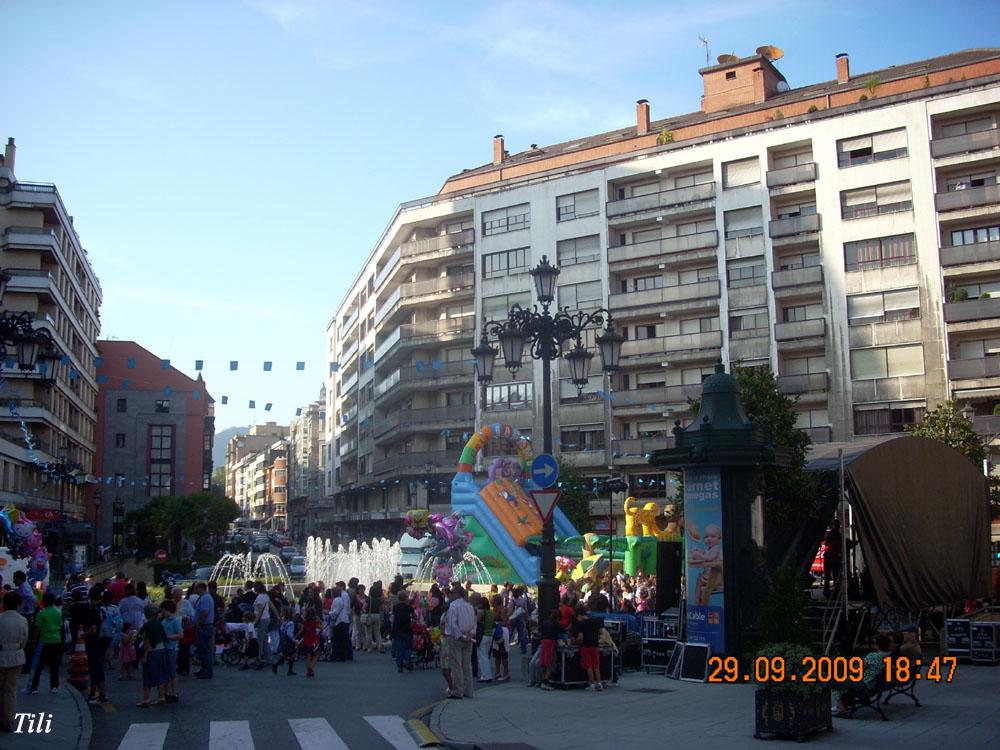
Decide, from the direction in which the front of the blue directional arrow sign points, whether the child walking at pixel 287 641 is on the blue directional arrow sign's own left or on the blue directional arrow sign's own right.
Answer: on the blue directional arrow sign's own right

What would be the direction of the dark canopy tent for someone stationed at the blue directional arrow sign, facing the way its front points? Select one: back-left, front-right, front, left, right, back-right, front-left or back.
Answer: back-left

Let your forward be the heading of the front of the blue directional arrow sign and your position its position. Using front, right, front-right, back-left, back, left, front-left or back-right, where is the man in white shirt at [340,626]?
back-right

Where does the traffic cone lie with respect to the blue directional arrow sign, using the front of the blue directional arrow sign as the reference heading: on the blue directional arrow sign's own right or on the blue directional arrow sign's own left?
on the blue directional arrow sign's own right

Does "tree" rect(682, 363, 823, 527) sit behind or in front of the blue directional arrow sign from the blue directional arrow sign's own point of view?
behind

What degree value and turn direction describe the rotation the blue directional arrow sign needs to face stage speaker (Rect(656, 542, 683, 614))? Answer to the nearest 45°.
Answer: approximately 135° to its left

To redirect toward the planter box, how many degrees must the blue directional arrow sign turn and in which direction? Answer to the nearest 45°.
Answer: approximately 45° to its left

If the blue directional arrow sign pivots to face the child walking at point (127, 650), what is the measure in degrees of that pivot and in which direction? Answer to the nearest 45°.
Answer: approximately 90° to its right

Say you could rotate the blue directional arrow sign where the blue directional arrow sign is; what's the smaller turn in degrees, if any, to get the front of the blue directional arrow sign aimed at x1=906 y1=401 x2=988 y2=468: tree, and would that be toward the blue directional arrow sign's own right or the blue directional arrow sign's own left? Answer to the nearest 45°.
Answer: approximately 135° to the blue directional arrow sign's own left

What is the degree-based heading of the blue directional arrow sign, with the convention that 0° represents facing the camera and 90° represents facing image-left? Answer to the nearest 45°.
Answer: approximately 0°

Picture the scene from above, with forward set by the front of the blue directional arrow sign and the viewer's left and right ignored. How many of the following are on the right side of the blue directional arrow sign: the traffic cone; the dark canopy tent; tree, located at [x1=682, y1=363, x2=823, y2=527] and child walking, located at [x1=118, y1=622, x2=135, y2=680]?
2
